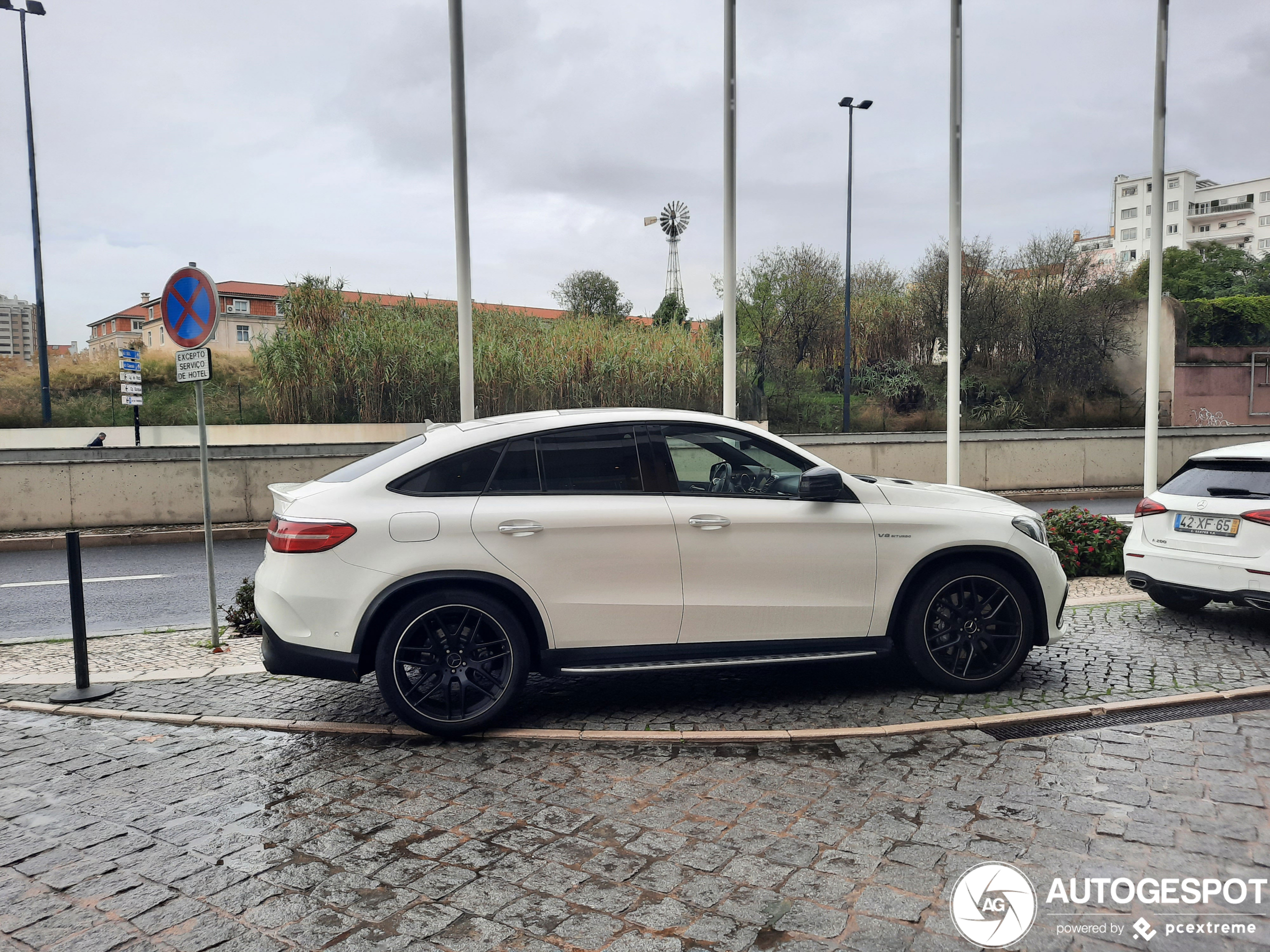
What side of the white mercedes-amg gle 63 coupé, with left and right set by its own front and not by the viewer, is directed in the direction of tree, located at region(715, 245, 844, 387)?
left

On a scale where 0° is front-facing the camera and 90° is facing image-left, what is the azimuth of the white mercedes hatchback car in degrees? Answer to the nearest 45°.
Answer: approximately 225°

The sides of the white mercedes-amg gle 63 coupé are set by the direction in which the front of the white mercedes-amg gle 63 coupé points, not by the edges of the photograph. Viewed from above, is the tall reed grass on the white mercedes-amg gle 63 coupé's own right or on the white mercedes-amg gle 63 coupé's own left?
on the white mercedes-amg gle 63 coupé's own left

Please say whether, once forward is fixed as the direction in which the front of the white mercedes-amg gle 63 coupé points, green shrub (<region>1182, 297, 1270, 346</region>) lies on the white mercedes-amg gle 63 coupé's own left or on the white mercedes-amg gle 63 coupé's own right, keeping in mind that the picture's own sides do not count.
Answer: on the white mercedes-amg gle 63 coupé's own left

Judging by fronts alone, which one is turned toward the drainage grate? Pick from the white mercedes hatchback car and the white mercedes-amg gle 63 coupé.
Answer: the white mercedes-amg gle 63 coupé

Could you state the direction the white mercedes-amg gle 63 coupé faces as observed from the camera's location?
facing to the right of the viewer

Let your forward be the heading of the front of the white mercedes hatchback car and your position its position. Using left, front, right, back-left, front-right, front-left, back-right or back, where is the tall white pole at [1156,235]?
front-left

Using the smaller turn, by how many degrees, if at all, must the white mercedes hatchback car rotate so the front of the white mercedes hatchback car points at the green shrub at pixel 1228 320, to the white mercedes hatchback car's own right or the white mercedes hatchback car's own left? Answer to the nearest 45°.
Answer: approximately 45° to the white mercedes hatchback car's own left

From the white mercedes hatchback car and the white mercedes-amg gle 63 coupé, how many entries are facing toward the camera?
0

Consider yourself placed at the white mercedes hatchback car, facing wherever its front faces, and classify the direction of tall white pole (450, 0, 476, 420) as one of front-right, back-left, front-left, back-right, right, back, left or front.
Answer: back-left

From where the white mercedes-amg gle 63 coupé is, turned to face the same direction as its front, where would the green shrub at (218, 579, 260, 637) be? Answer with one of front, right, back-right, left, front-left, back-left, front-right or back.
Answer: back-left

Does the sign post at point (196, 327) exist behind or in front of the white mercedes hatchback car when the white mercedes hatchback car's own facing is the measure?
behind
